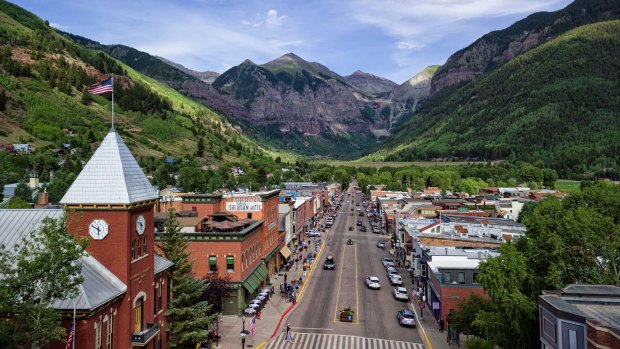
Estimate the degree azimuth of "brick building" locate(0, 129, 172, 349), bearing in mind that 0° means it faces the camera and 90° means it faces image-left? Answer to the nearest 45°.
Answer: approximately 315°
